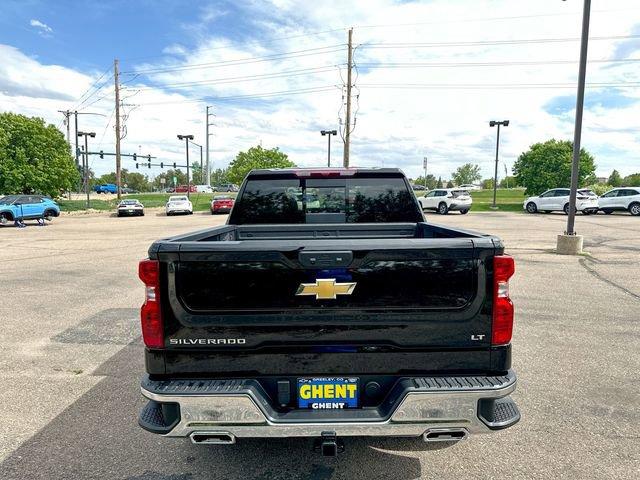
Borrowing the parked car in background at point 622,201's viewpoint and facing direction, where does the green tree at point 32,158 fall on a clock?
The green tree is roughly at 11 o'clock from the parked car in background.

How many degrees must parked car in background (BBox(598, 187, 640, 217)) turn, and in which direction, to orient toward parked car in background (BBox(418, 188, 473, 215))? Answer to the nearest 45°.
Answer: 0° — it already faces it

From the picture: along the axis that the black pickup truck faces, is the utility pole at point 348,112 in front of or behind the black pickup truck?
in front

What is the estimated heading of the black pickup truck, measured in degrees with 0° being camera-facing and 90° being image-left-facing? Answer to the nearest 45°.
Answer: approximately 180°

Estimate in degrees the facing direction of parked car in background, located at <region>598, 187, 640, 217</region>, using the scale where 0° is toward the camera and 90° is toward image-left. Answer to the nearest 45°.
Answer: approximately 90°

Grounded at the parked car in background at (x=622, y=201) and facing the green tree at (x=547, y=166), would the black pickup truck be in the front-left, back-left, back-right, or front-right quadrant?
back-left

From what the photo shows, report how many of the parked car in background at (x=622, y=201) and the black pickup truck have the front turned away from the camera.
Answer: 1

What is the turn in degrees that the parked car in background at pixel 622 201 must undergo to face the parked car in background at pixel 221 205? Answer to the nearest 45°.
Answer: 0° — it already faces it

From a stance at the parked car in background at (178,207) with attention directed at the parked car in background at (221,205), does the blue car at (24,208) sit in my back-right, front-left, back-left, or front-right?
back-right

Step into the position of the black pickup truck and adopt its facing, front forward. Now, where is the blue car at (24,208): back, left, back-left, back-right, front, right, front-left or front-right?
front-left
